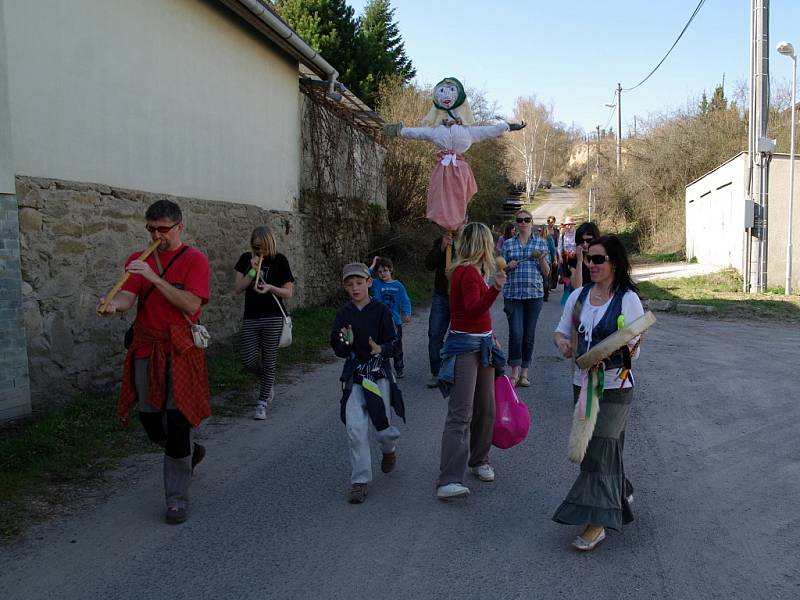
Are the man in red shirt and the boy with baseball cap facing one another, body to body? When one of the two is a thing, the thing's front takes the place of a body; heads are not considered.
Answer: no

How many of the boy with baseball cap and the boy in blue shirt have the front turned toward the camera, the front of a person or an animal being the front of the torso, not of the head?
2

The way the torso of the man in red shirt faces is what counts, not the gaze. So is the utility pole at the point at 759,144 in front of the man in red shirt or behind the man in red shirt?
behind

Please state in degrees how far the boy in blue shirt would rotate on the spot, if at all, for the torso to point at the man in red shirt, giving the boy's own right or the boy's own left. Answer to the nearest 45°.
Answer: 0° — they already face them

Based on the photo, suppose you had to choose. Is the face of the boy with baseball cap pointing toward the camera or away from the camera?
toward the camera

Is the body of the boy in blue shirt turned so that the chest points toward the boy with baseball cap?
yes

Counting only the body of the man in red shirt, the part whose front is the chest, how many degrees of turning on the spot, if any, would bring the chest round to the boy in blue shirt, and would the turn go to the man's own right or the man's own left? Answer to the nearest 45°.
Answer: approximately 180°

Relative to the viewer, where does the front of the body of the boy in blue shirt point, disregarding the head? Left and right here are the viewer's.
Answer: facing the viewer

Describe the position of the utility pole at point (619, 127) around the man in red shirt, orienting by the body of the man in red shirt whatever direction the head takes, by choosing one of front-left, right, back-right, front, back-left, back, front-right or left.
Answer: back

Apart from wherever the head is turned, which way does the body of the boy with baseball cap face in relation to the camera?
toward the camera

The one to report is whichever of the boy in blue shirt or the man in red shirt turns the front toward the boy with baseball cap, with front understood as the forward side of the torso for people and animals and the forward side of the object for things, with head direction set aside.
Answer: the boy in blue shirt

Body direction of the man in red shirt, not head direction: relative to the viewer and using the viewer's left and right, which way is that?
facing the viewer and to the left of the viewer

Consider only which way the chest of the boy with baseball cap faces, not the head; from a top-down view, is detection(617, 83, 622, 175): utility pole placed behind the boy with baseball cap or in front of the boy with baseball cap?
behind

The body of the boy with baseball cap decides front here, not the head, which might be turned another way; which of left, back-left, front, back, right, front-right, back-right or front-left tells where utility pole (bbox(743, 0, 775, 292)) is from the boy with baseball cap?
back-left

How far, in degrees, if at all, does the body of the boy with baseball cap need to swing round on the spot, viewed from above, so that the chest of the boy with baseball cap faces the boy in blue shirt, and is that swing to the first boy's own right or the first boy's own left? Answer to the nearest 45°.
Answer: approximately 180°

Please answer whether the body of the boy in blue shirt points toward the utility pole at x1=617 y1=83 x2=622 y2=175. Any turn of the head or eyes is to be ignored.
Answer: no

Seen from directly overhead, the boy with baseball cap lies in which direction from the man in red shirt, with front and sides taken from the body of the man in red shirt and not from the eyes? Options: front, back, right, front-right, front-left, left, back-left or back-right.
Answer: back-left
